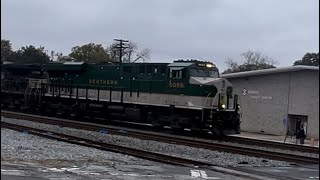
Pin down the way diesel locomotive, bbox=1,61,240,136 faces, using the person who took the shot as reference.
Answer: facing the viewer and to the right of the viewer

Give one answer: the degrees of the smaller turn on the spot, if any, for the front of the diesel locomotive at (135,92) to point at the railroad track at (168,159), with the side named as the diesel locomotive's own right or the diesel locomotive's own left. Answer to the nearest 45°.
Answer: approximately 45° to the diesel locomotive's own right

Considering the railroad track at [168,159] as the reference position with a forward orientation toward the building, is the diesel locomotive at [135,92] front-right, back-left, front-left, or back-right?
front-left

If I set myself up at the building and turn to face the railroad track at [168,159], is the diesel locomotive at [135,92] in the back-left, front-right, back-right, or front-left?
front-right

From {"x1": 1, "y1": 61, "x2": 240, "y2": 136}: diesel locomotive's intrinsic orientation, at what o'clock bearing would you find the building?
The building is roughly at 10 o'clock from the diesel locomotive.
